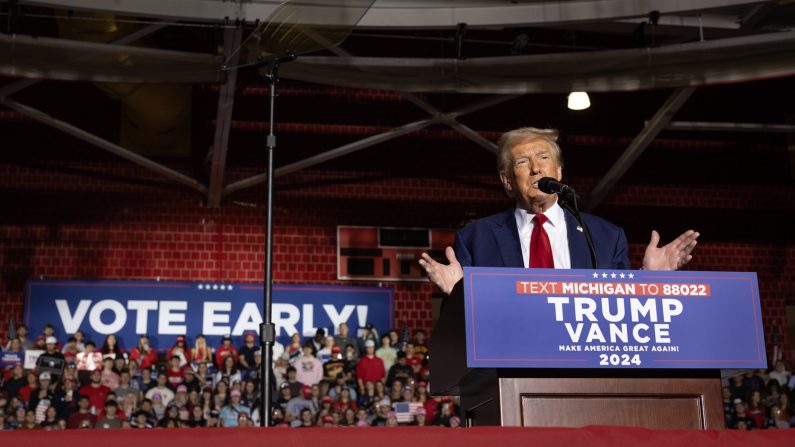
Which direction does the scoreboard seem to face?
toward the camera

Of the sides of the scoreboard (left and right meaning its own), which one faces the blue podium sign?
front

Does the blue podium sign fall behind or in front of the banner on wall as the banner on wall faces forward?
in front

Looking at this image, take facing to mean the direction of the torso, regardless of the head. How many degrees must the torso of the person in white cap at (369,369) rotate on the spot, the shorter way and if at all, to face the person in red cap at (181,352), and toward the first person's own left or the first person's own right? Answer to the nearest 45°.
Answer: approximately 90° to the first person's own right

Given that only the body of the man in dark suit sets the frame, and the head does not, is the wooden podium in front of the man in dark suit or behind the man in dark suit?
in front

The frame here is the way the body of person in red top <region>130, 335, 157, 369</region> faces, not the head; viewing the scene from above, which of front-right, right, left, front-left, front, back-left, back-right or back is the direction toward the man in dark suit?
front

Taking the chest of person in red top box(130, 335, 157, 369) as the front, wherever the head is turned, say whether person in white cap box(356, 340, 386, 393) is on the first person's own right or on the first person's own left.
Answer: on the first person's own left

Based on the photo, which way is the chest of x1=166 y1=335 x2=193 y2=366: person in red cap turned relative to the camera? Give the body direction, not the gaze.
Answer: toward the camera

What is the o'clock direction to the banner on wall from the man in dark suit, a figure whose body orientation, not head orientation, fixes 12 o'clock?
The banner on wall is roughly at 5 o'clock from the man in dark suit.
